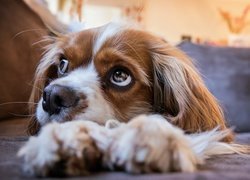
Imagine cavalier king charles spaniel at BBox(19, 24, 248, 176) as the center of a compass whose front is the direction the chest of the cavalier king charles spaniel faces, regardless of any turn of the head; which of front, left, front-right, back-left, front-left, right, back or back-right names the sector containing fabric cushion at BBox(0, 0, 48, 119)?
right

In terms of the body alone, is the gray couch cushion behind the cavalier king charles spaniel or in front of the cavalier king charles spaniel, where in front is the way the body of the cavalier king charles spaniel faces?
behind

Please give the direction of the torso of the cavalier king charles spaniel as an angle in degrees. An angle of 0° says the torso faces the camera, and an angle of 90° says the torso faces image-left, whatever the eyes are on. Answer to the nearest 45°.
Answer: approximately 45°

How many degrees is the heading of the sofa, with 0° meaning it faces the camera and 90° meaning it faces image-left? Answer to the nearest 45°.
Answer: approximately 0°
